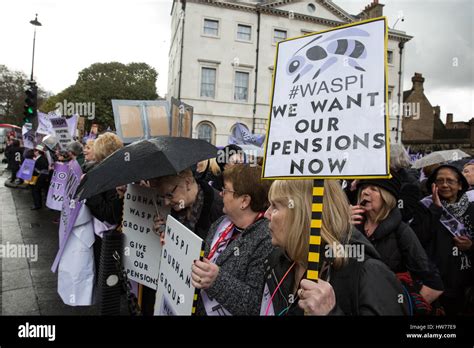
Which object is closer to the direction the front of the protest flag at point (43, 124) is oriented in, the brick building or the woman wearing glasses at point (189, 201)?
the woman wearing glasses

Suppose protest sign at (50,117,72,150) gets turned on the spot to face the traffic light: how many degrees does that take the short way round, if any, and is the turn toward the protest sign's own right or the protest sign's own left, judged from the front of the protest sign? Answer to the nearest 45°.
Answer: approximately 180°

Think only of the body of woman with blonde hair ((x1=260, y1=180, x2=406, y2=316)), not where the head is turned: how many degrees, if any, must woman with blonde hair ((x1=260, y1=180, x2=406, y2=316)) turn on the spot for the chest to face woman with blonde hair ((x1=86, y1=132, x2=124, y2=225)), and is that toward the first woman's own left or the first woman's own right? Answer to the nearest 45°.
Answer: approximately 45° to the first woman's own right

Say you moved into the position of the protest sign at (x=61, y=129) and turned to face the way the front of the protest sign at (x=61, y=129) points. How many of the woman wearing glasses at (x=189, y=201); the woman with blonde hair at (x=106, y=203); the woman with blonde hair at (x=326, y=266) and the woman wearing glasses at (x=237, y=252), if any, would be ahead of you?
4

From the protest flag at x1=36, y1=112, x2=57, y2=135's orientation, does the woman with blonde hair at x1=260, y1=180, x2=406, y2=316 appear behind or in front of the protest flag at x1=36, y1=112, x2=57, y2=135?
in front

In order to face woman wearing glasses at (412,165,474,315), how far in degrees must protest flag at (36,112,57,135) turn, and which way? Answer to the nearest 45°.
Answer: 0° — it already faces them
